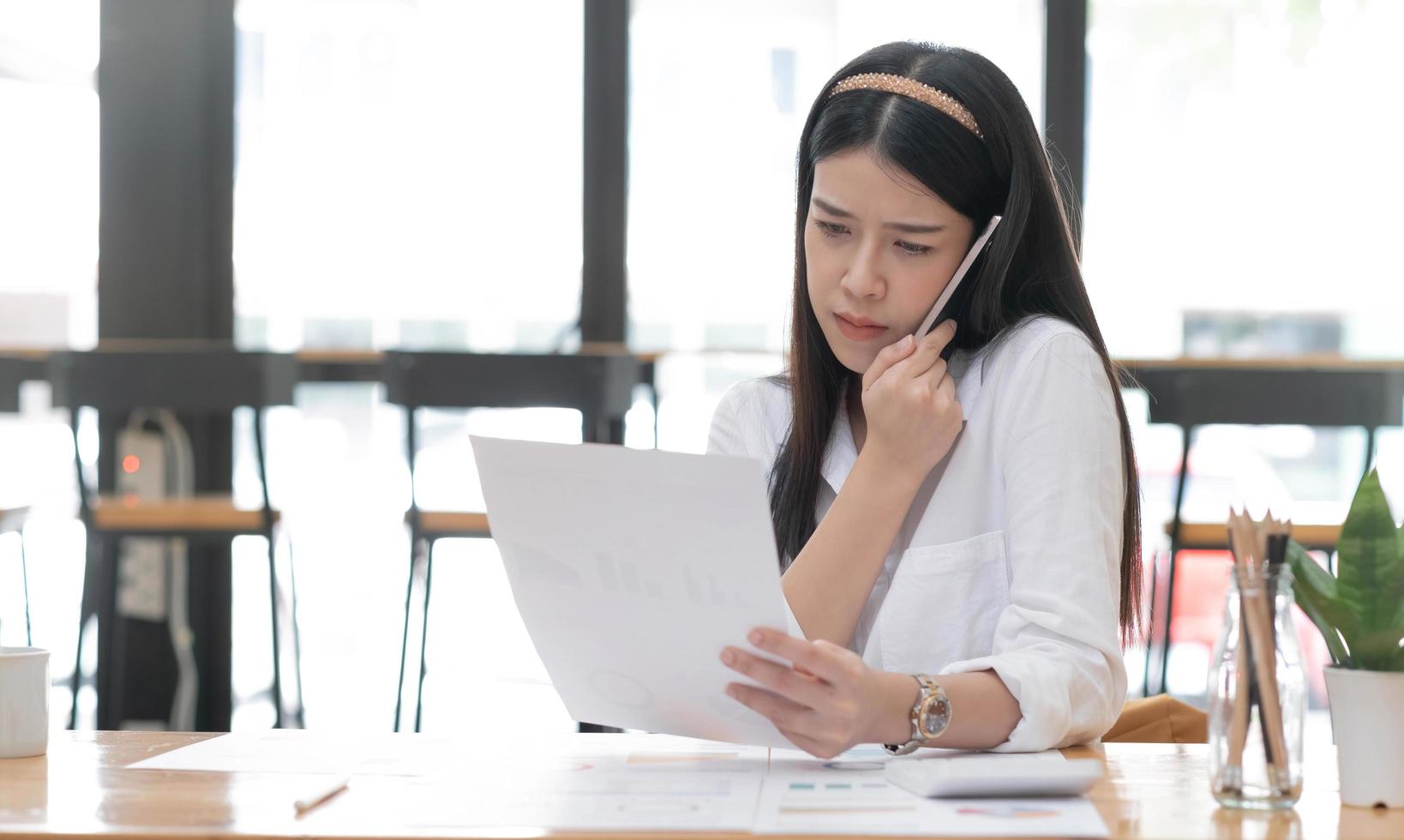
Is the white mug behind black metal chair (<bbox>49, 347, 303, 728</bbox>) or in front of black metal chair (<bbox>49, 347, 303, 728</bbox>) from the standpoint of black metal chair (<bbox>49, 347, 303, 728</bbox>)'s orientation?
behind

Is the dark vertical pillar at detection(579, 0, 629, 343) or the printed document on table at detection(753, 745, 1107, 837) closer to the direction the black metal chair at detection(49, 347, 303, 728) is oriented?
the dark vertical pillar

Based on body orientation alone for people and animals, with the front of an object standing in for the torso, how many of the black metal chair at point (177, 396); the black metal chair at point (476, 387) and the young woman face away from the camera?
2

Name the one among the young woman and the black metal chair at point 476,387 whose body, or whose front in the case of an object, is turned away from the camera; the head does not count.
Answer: the black metal chair

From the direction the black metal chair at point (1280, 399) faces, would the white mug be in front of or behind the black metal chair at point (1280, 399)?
behind

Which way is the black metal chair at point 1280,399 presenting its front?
away from the camera

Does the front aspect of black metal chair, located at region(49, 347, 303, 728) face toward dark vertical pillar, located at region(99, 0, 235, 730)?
yes

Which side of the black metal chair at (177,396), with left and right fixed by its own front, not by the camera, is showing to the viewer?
back

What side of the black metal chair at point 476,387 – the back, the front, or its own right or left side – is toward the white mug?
back

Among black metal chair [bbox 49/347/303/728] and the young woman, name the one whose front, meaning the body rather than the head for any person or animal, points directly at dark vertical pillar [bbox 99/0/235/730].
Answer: the black metal chair

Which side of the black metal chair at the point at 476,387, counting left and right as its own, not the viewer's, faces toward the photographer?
back
